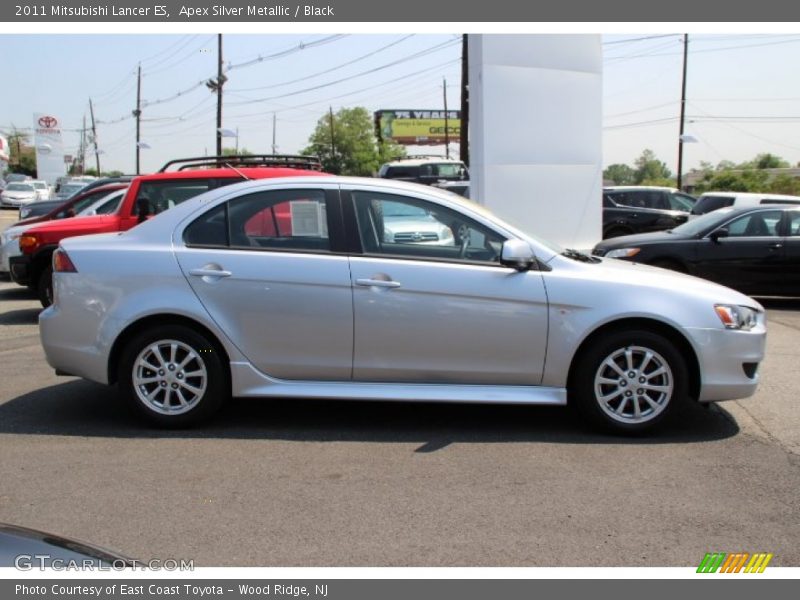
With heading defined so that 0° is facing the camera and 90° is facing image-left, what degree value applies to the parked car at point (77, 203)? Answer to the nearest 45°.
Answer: approximately 45°

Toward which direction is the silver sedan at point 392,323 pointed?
to the viewer's right

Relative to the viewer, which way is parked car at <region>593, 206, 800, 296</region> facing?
to the viewer's left

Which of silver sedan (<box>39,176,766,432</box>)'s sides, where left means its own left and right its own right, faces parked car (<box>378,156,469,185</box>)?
left

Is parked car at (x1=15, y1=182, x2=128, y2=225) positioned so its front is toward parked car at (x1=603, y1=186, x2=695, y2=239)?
no

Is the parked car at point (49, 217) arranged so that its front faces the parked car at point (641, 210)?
no

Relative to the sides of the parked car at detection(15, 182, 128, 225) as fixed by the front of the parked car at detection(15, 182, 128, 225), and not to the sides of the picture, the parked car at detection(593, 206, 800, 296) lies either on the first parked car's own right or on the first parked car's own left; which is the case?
on the first parked car's own left

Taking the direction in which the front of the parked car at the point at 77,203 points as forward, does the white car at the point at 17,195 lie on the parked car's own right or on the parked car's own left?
on the parked car's own right

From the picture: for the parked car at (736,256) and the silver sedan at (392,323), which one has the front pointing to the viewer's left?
the parked car

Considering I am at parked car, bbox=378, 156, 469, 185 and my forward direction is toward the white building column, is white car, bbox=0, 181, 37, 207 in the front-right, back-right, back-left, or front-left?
back-right

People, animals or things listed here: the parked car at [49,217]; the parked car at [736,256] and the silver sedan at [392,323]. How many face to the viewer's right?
1

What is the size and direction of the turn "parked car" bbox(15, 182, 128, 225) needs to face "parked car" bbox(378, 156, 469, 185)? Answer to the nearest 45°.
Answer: approximately 180°

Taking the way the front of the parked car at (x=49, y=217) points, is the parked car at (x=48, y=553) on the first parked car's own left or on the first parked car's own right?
on the first parked car's own left

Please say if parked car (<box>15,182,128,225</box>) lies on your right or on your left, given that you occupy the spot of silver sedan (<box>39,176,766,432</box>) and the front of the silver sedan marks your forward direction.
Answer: on your left

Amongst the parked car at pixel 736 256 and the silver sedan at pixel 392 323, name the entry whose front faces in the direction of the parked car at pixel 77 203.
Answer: the parked car at pixel 736 256

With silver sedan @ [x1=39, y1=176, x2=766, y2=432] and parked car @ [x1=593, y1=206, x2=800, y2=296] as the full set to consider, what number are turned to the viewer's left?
1

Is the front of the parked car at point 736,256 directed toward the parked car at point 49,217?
yes
